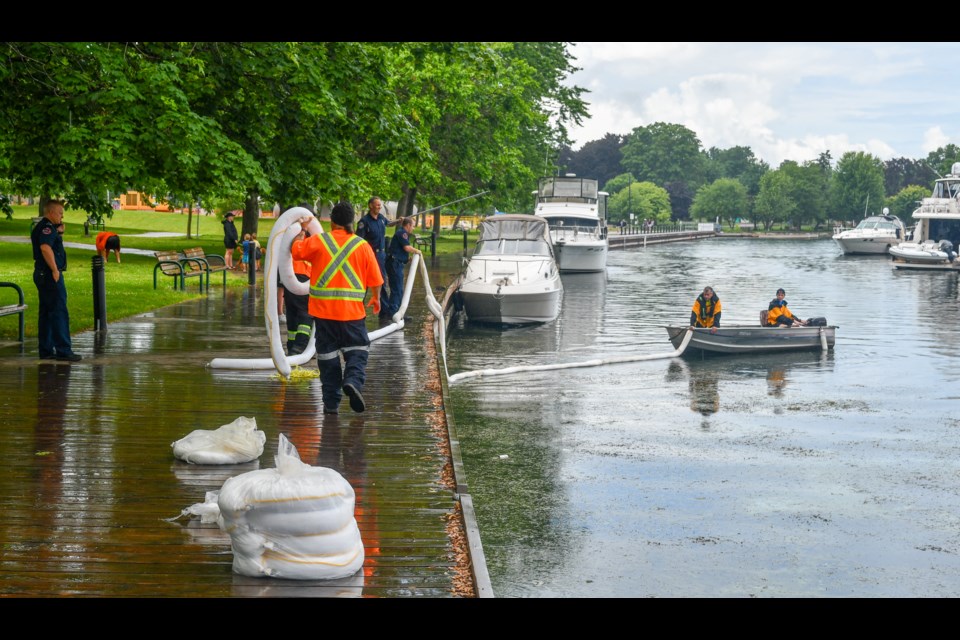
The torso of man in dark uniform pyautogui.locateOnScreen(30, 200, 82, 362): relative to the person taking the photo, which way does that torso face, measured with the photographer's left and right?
facing to the right of the viewer

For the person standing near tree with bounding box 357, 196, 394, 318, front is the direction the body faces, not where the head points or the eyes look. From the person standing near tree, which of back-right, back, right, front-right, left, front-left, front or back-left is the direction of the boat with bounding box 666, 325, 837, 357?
left

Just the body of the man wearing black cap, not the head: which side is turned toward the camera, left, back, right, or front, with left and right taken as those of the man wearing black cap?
back

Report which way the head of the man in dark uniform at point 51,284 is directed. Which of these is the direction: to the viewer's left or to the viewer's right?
to the viewer's right

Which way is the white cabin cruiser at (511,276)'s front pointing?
toward the camera

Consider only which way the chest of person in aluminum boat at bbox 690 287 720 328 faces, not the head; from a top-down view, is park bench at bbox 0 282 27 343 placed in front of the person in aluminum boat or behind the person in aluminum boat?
in front

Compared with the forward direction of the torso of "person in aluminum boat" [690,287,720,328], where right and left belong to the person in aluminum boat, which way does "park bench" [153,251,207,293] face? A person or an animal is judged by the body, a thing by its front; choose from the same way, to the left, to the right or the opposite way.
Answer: to the left

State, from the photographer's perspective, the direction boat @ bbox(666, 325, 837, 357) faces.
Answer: facing to the left of the viewer

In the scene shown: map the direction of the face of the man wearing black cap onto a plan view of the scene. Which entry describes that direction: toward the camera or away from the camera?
away from the camera

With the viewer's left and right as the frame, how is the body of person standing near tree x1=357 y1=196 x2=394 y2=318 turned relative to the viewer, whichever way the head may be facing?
facing the viewer and to the right of the viewer

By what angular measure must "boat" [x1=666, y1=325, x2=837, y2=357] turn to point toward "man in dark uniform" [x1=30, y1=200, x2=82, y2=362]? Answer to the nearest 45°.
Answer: approximately 45° to its left

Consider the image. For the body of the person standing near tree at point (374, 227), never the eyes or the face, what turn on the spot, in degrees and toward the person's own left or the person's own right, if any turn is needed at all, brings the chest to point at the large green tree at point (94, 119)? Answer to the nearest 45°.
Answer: approximately 90° to the person's own right

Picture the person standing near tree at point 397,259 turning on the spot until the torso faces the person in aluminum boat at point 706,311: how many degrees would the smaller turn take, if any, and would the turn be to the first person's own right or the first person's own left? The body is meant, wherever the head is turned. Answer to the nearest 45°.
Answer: approximately 45° to the first person's own left
